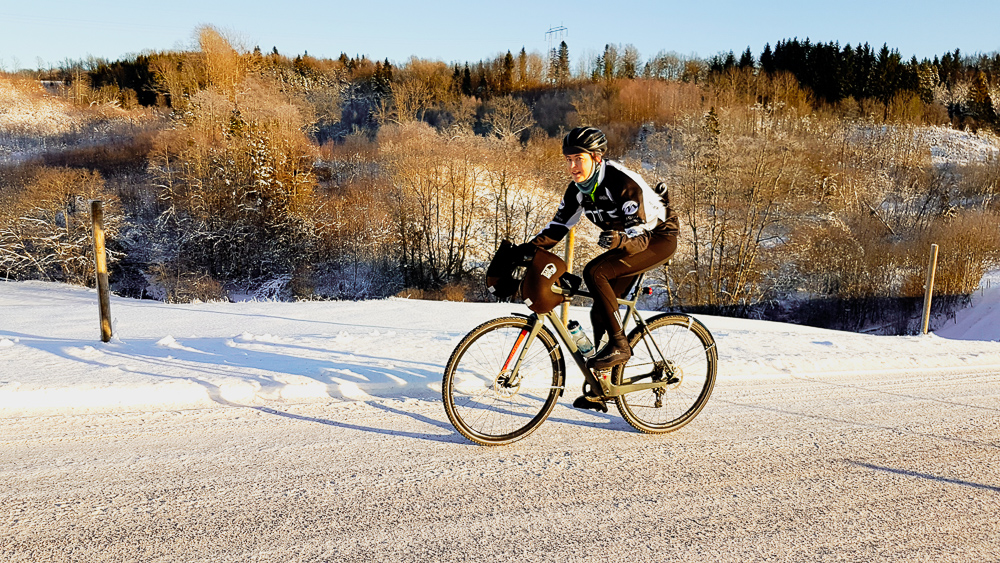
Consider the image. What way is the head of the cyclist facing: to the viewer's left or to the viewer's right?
to the viewer's left

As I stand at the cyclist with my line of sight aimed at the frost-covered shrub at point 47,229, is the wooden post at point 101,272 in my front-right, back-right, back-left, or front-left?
front-left

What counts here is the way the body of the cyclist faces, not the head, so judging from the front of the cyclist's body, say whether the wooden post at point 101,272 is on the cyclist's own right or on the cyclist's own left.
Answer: on the cyclist's own right

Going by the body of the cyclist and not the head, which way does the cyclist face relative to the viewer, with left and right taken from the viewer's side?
facing the viewer and to the left of the viewer

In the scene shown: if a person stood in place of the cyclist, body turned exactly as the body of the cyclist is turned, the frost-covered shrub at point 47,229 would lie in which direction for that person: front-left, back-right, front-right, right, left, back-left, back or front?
right

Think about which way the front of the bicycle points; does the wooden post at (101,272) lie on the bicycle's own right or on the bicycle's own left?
on the bicycle's own right

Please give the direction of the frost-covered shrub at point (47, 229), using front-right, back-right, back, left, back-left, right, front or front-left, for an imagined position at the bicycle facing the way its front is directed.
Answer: right

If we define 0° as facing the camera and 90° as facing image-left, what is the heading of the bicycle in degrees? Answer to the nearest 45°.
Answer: approximately 45°
